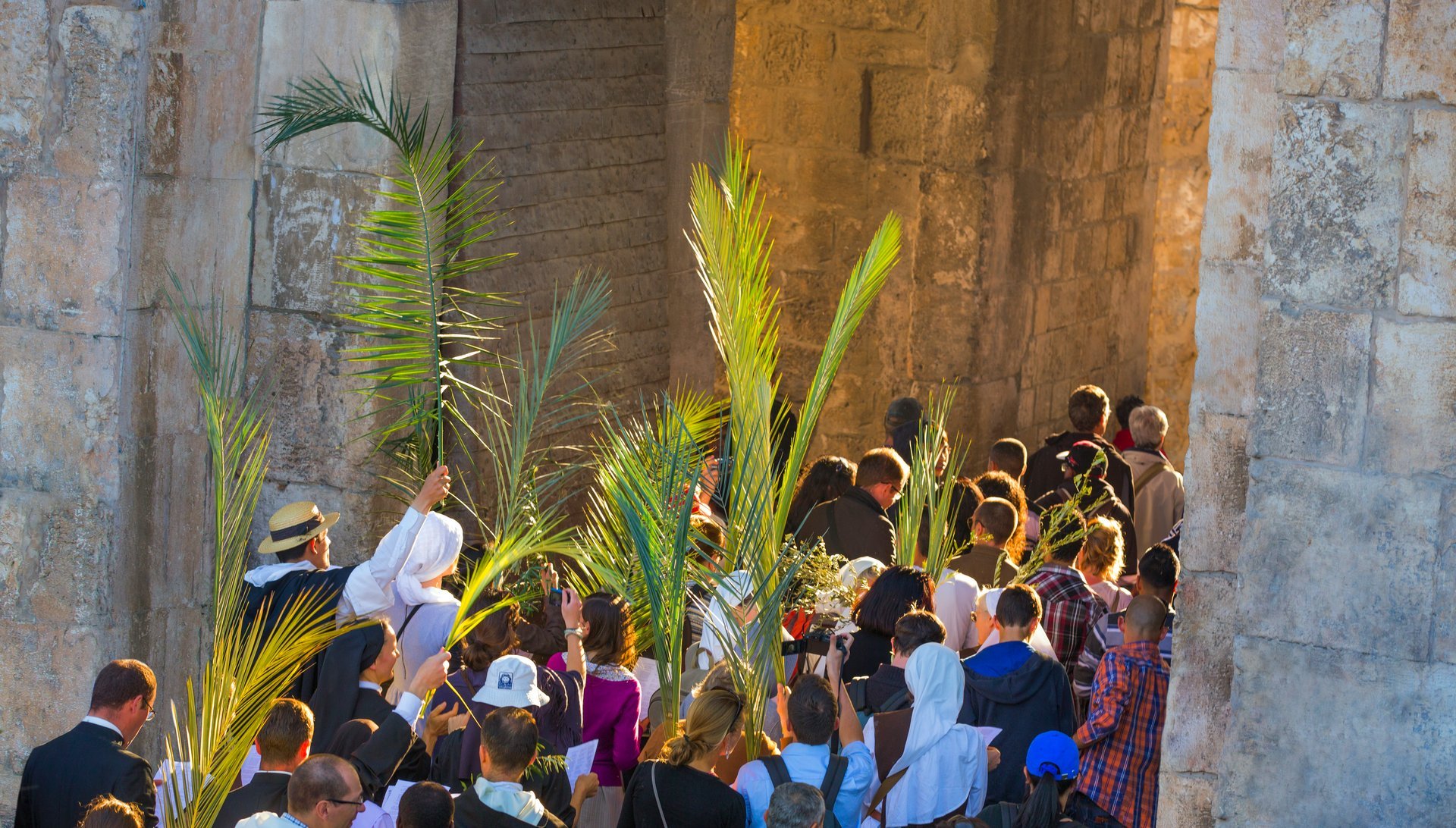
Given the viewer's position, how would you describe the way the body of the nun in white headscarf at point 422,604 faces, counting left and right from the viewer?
facing away from the viewer and to the right of the viewer

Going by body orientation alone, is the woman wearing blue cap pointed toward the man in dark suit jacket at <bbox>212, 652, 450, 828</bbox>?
no

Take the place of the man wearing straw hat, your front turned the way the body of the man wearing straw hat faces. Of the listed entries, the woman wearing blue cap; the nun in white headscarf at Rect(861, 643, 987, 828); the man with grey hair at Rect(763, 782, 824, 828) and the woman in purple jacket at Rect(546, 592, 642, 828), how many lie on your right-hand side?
4

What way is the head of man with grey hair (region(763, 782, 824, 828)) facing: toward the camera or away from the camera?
away from the camera

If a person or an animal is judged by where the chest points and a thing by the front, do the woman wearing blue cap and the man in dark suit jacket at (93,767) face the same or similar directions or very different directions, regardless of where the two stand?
same or similar directions

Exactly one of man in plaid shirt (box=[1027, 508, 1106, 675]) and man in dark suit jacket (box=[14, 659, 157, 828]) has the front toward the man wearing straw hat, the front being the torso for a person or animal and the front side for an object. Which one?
the man in dark suit jacket

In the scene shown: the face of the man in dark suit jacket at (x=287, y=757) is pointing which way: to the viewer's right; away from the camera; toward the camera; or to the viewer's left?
away from the camera

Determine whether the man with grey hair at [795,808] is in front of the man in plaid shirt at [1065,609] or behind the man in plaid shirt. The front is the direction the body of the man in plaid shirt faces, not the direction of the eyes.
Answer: behind

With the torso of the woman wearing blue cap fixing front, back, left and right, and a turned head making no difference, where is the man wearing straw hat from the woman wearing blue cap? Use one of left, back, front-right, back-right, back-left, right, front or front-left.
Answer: left

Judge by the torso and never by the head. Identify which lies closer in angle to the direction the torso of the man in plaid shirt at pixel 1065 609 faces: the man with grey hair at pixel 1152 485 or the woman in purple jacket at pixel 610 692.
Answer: the man with grey hair

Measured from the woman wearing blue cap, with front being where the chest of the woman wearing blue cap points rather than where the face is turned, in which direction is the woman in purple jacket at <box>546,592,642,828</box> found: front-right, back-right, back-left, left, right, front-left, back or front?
left

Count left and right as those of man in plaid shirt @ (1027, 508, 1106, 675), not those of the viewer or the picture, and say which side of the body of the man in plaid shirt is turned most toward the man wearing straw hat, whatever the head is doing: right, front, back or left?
left

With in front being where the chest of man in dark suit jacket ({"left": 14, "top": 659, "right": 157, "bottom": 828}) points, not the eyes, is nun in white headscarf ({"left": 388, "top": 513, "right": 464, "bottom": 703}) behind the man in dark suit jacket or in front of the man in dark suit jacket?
in front

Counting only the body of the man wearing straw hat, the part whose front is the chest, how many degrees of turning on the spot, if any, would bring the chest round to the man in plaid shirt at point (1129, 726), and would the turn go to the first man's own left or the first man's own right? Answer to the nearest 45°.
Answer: approximately 45° to the first man's own right

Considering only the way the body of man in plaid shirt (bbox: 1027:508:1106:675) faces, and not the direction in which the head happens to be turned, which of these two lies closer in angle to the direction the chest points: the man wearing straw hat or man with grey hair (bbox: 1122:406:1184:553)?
the man with grey hair

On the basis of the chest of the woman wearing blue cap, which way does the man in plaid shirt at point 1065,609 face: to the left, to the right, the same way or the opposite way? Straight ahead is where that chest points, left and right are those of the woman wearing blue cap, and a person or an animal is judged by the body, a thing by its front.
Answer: the same way

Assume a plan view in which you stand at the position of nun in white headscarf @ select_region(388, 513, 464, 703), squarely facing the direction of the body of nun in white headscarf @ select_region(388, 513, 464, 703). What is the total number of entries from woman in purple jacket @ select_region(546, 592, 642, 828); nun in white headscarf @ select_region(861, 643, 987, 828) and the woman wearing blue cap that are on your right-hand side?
3

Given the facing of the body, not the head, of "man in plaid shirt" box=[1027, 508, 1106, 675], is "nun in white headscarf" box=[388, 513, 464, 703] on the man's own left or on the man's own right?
on the man's own left

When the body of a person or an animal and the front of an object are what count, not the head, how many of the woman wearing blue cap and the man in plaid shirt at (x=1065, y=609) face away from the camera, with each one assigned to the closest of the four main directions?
2

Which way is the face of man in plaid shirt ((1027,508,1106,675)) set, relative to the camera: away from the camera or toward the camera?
away from the camera

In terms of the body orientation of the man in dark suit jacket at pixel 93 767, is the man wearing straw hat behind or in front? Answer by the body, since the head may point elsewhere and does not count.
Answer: in front

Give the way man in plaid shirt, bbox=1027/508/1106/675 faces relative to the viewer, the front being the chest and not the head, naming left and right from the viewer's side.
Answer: facing away from the viewer

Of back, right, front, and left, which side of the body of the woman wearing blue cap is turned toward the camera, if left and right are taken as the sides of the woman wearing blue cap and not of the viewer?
back

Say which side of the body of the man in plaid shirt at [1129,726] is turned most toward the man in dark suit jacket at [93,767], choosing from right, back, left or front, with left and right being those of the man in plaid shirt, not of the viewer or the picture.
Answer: left
